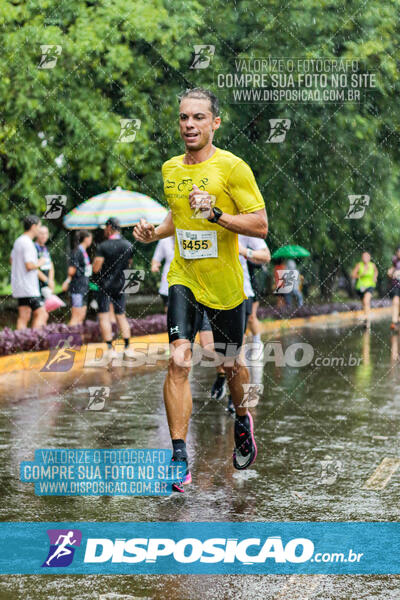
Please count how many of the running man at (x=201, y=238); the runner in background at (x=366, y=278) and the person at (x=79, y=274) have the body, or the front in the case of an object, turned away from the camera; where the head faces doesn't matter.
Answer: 0

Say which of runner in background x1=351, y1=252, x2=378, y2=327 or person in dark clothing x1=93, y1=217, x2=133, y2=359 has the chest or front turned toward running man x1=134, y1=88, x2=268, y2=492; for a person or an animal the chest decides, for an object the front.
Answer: the runner in background

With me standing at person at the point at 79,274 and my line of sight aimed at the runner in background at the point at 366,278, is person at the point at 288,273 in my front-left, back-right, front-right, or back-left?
front-left

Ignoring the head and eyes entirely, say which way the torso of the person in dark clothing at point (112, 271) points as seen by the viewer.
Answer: away from the camera

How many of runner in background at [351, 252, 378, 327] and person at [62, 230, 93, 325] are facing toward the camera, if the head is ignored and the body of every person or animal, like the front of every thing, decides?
1

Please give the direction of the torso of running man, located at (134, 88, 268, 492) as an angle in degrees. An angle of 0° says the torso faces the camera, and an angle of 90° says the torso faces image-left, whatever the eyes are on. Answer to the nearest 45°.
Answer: approximately 45°

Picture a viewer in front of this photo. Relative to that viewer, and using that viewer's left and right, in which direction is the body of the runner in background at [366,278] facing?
facing the viewer

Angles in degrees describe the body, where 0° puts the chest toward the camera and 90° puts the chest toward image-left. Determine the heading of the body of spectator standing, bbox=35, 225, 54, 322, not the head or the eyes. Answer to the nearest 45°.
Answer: approximately 45°

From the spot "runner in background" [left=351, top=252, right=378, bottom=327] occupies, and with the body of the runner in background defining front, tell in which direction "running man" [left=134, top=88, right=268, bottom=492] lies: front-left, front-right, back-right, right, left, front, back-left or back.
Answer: front
